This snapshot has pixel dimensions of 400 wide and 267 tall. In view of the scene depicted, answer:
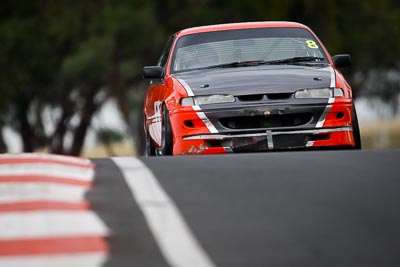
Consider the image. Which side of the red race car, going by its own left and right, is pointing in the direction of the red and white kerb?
front

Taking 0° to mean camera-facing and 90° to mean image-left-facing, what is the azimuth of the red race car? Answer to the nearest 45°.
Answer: approximately 0°
